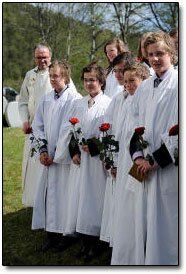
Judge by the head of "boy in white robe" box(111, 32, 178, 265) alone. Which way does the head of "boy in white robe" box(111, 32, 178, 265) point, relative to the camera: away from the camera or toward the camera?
toward the camera

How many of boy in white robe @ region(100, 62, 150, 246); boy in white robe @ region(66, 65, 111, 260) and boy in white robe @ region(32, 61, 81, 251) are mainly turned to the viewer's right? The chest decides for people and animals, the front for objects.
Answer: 0

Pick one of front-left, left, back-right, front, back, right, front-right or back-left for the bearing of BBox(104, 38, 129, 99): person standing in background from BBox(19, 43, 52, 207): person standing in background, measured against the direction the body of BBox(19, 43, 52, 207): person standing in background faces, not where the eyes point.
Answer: front-left

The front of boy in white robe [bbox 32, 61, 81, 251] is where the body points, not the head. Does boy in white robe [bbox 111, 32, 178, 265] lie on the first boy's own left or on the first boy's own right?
on the first boy's own left

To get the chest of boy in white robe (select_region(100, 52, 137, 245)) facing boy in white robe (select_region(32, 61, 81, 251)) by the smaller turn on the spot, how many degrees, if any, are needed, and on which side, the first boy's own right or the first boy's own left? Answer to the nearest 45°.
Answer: approximately 90° to the first boy's own right

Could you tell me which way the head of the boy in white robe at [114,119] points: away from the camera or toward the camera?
toward the camera

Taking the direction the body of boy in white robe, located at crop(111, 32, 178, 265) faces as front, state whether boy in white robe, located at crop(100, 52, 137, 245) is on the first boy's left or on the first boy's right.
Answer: on the first boy's right

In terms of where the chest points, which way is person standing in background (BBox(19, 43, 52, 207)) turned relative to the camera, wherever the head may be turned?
toward the camera
